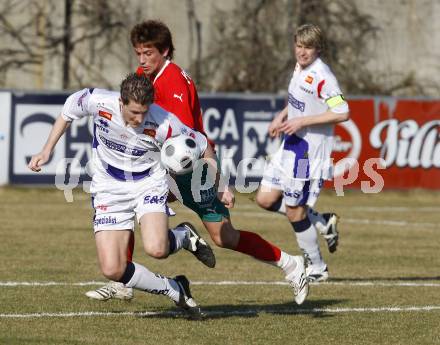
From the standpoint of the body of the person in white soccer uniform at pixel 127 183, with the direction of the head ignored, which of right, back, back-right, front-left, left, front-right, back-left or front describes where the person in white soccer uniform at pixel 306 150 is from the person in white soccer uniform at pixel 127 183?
back-left

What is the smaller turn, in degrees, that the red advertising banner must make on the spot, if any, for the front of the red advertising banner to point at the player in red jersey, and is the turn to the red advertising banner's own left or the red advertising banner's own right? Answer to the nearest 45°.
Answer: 0° — it already faces them

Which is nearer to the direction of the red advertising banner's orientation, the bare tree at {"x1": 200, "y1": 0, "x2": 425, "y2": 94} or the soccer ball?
the soccer ball

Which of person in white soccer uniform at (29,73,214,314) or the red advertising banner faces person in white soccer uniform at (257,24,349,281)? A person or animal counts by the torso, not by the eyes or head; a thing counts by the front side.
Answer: the red advertising banner

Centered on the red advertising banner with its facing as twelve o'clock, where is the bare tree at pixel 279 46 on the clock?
The bare tree is roughly at 5 o'clock from the red advertising banner.

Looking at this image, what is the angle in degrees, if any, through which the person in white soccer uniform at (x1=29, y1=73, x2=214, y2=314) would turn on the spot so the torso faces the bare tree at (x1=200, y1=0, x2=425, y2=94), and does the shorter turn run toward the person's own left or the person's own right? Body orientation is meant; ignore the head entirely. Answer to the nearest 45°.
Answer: approximately 180°

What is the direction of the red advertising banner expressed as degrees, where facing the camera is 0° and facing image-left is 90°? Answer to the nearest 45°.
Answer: approximately 0°

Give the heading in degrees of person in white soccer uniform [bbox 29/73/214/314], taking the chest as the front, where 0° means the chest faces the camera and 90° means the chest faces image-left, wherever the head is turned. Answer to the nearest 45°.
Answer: approximately 0°
